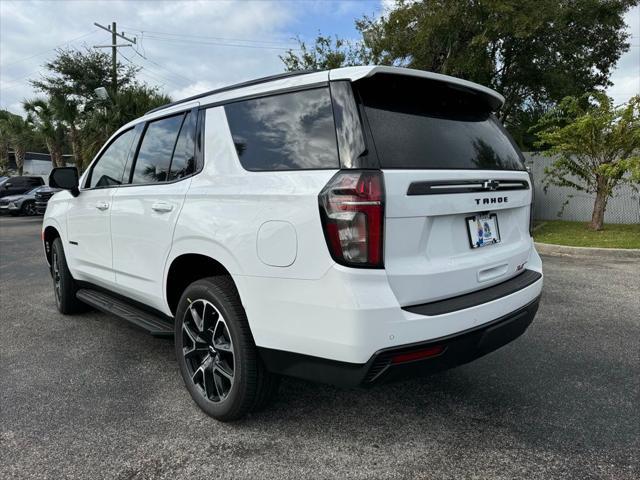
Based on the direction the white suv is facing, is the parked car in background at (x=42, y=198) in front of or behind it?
in front

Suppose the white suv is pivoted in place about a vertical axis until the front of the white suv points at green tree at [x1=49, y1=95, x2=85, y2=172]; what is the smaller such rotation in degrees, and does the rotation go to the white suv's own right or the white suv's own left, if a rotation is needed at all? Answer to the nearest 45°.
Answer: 0° — it already faces it

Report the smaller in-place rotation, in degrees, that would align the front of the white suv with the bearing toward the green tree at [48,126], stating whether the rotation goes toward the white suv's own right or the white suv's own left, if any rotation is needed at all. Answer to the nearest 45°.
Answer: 0° — it already faces it

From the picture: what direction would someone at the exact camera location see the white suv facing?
facing away from the viewer and to the left of the viewer

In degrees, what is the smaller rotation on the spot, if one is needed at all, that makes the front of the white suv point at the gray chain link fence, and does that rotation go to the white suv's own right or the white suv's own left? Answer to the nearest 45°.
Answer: approximately 90° to the white suv's own right

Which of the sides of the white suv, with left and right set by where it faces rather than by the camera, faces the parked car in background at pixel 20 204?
front

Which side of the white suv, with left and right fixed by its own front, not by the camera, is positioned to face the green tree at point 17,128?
front

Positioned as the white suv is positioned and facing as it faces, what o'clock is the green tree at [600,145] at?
The green tree is roughly at 3 o'clock from the white suv.

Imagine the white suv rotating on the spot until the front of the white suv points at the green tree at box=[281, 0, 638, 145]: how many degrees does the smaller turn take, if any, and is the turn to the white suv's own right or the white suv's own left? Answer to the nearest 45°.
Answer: approximately 90° to the white suv's own right

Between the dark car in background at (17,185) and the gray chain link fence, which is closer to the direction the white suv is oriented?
the dark car in background

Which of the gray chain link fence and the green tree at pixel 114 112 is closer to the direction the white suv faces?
the green tree

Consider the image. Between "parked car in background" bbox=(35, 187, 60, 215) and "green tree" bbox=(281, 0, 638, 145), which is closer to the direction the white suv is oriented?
the parked car in background

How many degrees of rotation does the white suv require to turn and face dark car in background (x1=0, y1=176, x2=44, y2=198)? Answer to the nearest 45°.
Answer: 0° — it already faces it
